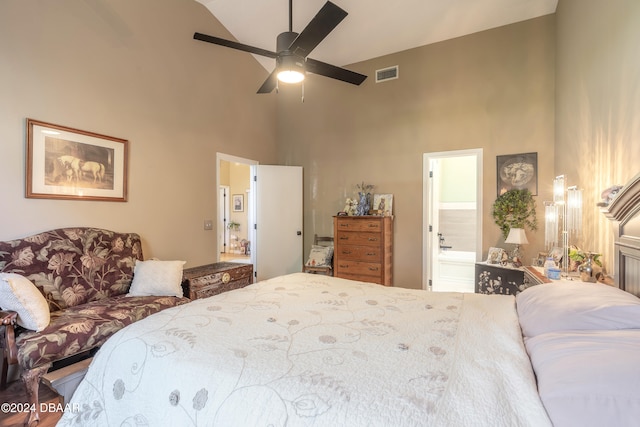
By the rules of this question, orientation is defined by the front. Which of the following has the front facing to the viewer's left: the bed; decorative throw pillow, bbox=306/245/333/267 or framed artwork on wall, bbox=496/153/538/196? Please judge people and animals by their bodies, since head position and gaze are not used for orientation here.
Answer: the bed

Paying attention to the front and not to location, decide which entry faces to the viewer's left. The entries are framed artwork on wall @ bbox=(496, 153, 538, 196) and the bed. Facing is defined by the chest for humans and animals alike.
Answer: the bed

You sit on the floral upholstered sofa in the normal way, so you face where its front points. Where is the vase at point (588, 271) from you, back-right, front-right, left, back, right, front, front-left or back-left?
front

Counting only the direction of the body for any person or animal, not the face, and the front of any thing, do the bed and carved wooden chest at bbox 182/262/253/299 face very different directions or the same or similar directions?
very different directions

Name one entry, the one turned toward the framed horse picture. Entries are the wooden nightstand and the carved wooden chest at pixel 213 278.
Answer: the wooden nightstand

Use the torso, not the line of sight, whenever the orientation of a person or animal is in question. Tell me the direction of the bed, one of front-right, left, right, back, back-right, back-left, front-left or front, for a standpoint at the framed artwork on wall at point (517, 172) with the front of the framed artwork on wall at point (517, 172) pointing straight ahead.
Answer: front

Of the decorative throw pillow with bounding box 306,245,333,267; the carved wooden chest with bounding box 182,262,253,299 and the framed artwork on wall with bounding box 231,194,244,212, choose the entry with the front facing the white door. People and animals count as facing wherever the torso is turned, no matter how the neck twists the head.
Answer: the framed artwork on wall

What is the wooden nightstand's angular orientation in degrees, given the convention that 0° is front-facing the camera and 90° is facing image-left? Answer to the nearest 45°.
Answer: approximately 45°

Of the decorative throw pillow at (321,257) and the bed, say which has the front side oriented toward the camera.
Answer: the decorative throw pillow

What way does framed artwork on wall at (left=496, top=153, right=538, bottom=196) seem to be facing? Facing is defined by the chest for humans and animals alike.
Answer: toward the camera

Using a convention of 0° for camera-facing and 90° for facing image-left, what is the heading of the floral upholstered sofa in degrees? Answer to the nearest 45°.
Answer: approximately 315°

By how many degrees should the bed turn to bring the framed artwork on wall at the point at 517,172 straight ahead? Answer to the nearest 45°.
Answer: approximately 135° to its right

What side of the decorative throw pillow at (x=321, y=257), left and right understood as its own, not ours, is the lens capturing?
front

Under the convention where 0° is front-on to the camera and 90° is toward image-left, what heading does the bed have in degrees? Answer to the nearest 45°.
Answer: approximately 90°

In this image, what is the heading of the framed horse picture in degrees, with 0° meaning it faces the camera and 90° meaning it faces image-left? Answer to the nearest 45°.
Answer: approximately 315°
